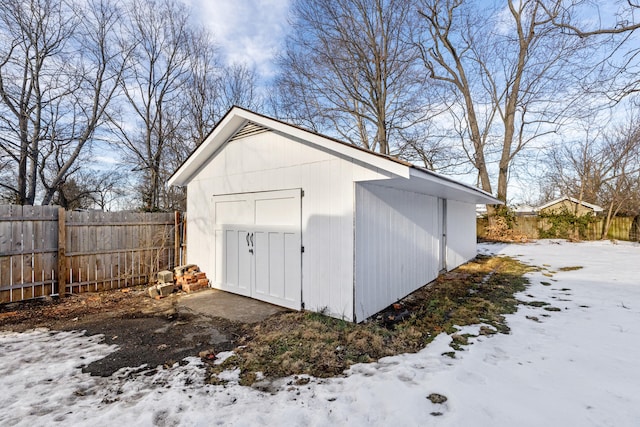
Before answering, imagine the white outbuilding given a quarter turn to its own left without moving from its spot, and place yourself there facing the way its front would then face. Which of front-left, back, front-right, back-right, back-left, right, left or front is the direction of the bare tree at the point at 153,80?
back

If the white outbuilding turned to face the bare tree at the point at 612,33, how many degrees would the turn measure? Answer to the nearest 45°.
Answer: approximately 135° to its left

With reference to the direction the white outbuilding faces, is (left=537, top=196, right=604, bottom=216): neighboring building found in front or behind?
behind

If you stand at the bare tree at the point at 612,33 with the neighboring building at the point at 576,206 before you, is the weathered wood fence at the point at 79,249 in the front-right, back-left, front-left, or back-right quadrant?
back-left

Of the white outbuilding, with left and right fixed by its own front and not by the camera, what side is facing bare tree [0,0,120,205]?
right

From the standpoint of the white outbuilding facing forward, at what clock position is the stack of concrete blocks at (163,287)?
The stack of concrete blocks is roughly at 2 o'clock from the white outbuilding.

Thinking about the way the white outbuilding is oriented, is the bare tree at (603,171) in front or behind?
behind

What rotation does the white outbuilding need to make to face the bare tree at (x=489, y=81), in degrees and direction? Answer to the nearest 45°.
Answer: approximately 180°

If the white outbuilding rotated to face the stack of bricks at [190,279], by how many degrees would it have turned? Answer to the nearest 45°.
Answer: approximately 90° to its right

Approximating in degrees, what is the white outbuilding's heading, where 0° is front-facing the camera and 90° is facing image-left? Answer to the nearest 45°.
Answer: approximately 45°

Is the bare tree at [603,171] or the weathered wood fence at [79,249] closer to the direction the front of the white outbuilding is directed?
the weathered wood fence

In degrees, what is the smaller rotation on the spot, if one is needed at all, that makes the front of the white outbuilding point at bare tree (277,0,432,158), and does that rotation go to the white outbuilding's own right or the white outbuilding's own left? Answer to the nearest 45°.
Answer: approximately 135° to the white outbuilding's own right
